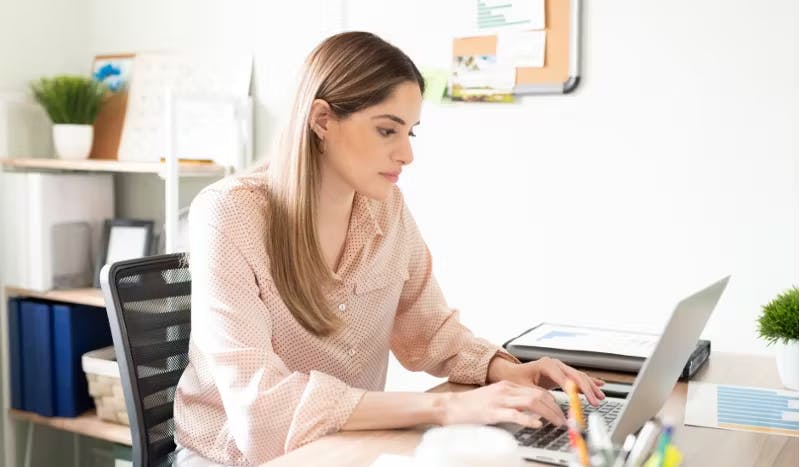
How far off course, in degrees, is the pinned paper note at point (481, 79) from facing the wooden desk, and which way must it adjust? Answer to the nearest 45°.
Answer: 0° — it already faces it

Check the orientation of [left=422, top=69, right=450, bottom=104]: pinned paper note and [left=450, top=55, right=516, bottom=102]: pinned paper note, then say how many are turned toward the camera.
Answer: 2

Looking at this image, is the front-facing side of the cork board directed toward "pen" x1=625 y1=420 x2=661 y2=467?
yes

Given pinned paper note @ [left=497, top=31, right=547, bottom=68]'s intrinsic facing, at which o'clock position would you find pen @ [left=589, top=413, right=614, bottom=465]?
The pen is roughly at 12 o'clock from the pinned paper note.

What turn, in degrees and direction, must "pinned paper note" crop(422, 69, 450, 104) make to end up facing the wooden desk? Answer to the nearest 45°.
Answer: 0° — it already faces it

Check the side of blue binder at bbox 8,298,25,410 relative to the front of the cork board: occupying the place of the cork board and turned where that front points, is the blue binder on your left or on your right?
on your right

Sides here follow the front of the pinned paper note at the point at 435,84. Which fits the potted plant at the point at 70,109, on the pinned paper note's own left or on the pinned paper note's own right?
on the pinned paper note's own right

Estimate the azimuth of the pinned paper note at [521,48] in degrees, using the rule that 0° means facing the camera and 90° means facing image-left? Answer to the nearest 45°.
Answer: approximately 0°

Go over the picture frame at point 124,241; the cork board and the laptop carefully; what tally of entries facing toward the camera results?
2

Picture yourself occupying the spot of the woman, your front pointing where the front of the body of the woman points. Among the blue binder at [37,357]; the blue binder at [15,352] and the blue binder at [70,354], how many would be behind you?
3
